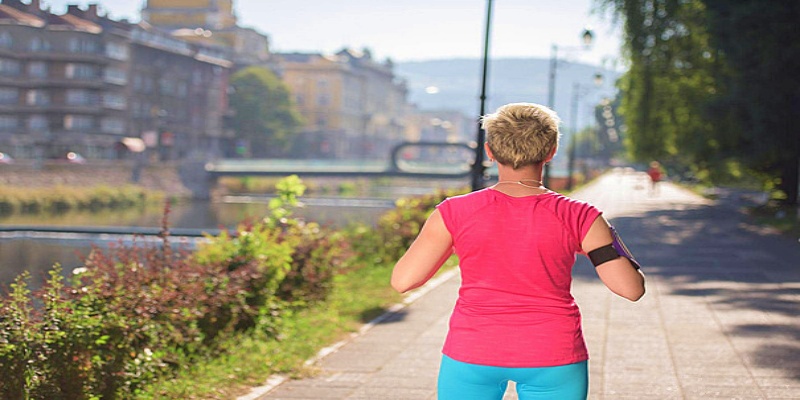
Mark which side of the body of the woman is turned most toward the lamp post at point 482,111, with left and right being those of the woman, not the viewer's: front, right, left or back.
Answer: front

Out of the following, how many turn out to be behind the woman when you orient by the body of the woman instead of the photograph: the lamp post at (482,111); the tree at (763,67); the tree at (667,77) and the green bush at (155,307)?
0

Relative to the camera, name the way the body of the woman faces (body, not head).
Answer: away from the camera

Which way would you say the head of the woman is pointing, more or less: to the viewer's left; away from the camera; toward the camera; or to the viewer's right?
away from the camera

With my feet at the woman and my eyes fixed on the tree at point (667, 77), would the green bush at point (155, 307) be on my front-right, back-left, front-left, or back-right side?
front-left

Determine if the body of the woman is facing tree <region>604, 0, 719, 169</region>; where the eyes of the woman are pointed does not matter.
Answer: yes

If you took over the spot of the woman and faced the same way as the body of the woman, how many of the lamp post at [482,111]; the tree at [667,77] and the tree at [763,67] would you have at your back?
0

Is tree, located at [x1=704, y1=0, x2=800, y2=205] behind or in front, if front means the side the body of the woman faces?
in front

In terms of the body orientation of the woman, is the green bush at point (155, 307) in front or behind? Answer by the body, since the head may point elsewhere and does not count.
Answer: in front
